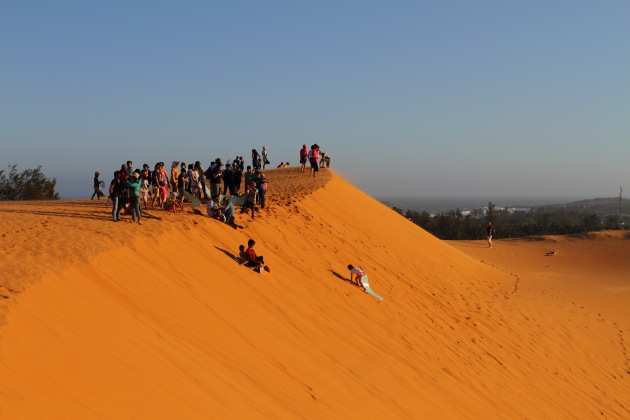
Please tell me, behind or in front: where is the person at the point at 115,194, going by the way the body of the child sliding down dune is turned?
behind

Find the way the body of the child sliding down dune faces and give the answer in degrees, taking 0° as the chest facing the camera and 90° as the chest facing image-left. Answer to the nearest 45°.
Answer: approximately 270°

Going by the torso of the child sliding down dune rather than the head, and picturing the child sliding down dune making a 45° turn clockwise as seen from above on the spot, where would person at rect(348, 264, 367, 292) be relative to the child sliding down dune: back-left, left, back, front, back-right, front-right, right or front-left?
left

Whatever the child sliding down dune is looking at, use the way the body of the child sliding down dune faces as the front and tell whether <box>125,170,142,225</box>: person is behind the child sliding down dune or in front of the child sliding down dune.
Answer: behind
